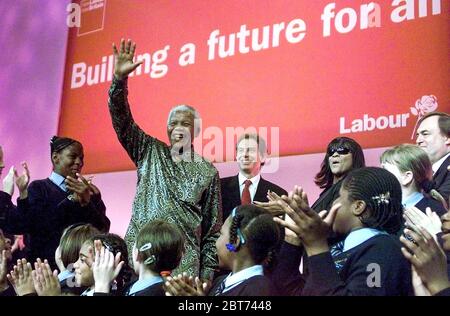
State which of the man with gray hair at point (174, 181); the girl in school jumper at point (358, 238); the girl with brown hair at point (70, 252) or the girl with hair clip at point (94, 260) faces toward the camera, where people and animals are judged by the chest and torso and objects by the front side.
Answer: the man with gray hair

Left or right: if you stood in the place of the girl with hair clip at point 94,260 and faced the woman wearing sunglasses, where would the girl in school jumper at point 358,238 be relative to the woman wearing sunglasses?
right

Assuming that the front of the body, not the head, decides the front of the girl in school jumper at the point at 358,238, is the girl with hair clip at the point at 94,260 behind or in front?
in front

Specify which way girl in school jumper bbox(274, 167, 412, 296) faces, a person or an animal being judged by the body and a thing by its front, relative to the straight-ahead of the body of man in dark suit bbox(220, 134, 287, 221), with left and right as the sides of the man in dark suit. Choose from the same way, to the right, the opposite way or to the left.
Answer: to the right

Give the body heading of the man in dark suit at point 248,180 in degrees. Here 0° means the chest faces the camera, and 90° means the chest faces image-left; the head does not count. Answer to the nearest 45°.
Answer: approximately 0°

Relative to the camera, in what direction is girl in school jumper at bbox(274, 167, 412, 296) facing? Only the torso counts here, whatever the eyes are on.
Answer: to the viewer's left

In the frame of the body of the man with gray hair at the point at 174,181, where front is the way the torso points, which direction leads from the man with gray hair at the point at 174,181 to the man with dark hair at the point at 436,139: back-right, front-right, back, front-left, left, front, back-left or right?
left
